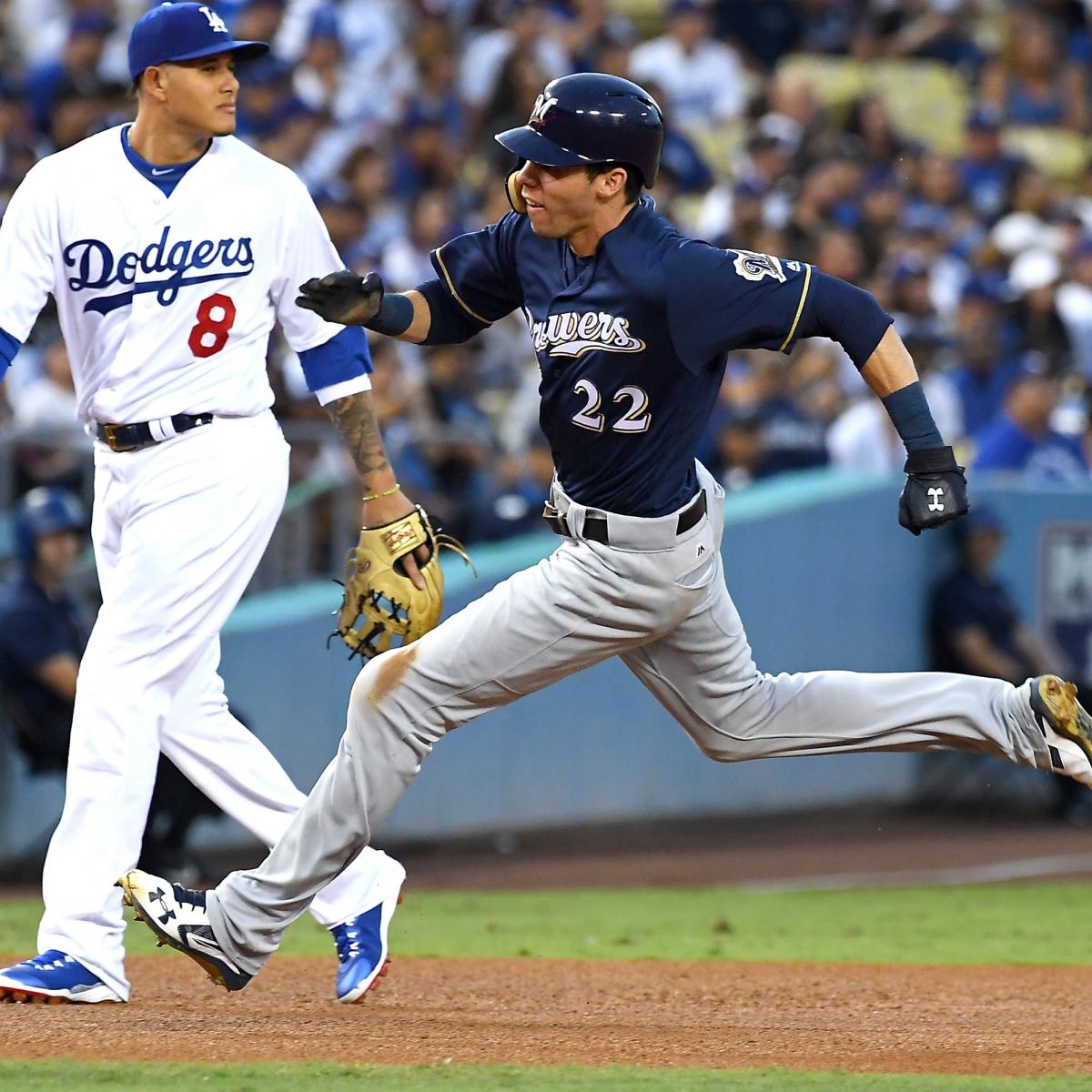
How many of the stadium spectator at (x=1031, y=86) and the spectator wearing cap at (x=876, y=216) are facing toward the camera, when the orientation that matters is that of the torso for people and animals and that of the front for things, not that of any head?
2

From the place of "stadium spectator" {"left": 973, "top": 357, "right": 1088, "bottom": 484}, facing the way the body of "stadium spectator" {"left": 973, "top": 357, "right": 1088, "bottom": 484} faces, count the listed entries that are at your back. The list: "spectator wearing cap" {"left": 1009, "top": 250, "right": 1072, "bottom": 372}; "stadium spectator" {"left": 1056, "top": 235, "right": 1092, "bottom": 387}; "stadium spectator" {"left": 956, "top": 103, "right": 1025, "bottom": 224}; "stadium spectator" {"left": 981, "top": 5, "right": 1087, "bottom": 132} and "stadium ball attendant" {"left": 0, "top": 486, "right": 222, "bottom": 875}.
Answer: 4

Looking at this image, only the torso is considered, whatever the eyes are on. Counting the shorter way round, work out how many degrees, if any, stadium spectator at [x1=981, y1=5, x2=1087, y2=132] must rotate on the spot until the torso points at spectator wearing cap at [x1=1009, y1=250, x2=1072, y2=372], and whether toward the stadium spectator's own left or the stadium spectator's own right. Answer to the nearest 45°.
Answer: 0° — they already face them

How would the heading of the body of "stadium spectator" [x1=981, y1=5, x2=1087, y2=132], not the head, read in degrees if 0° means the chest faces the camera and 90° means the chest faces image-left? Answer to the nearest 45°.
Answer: approximately 0°

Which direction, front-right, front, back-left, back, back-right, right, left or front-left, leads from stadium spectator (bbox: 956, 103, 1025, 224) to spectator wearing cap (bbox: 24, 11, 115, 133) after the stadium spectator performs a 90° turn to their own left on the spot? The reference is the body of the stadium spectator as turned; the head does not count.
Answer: back-right

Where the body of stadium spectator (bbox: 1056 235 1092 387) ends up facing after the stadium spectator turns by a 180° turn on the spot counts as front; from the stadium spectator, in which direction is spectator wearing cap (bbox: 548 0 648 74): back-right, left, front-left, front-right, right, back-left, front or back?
left

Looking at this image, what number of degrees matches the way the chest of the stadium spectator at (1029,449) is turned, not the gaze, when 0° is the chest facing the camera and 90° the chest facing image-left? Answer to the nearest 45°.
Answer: approximately 0°

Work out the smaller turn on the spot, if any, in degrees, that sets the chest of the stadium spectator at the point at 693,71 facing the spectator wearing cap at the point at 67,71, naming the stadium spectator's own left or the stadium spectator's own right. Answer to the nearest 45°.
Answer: approximately 45° to the stadium spectator's own right
